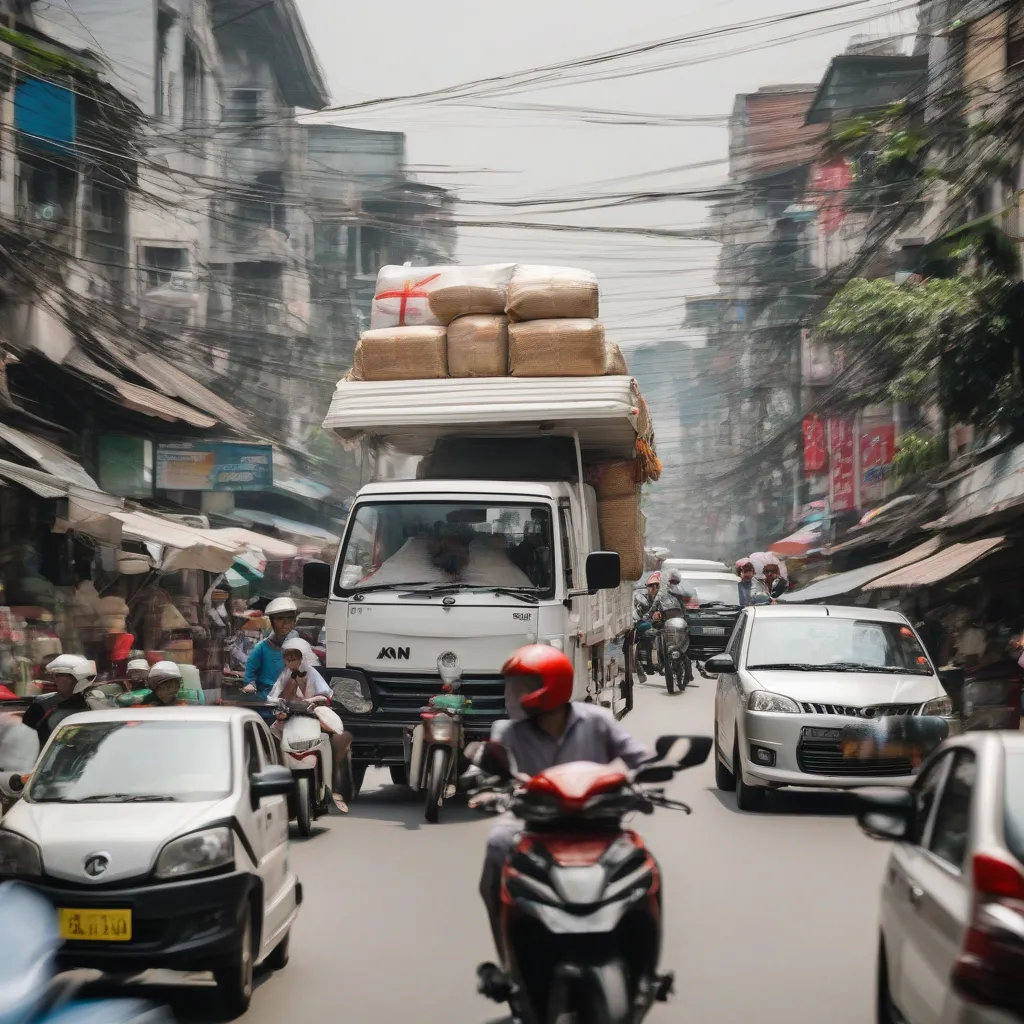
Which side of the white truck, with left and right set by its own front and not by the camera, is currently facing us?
front

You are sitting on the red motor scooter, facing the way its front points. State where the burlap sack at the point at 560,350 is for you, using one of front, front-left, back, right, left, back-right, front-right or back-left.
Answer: back

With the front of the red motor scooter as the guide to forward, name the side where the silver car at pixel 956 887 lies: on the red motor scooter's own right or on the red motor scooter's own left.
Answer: on the red motor scooter's own left

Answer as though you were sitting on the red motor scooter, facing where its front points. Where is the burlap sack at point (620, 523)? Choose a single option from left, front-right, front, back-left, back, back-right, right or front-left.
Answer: back

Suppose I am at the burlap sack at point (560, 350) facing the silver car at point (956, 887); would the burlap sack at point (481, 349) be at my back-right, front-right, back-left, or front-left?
back-right

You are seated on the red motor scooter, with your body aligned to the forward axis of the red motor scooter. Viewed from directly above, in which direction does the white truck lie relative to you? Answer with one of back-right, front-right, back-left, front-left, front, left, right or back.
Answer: back

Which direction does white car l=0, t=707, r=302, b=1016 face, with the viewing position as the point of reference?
facing the viewer and to the left of the viewer

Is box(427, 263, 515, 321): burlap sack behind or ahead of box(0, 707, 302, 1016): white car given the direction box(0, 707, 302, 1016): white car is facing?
behind

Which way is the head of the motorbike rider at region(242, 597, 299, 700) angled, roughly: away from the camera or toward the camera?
toward the camera

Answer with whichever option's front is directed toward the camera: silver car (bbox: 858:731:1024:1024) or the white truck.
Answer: the white truck

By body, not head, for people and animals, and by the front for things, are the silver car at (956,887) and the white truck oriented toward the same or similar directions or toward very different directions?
very different directions

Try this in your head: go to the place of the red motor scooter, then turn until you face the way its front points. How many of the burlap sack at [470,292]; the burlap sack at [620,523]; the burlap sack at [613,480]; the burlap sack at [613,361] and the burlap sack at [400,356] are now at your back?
5

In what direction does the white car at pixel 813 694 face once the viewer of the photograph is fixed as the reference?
facing the viewer and to the right of the viewer

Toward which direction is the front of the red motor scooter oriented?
toward the camera

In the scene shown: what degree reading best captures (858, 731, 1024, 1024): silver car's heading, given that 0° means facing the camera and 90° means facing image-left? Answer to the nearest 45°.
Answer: approximately 135°

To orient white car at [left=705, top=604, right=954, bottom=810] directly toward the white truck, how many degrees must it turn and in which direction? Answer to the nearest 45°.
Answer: approximately 135° to its right

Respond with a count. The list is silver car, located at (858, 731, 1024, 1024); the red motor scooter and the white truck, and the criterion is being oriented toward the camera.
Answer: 2

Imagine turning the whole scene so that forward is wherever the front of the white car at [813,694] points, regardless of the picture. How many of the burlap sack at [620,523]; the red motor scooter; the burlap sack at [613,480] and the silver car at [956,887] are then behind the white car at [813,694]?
2

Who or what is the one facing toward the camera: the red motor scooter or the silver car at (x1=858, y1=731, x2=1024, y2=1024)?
the red motor scooter
